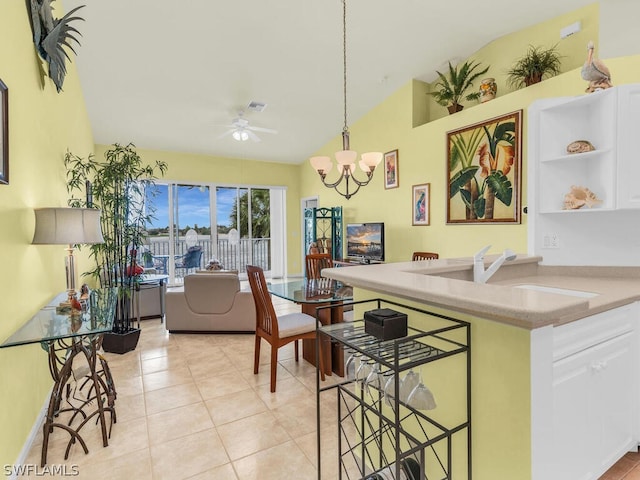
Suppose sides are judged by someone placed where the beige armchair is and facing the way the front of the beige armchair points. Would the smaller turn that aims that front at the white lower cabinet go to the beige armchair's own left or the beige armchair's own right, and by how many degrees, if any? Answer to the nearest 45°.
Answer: approximately 135° to the beige armchair's own right

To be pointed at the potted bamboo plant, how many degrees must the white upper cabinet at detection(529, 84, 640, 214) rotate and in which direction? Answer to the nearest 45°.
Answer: approximately 45° to its right

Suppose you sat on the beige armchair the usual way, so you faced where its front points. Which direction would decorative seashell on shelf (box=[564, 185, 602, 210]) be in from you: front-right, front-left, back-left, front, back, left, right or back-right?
back-right

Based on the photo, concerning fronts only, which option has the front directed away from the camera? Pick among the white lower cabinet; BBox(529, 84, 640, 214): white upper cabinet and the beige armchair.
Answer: the beige armchair

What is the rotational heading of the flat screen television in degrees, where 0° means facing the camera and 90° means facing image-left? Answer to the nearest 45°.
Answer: approximately 45°

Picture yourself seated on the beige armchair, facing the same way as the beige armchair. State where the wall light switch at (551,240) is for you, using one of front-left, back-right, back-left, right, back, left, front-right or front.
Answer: back-right

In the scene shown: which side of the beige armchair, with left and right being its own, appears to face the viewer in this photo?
back

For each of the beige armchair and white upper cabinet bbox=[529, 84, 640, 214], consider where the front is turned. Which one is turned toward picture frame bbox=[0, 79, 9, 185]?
the white upper cabinet
